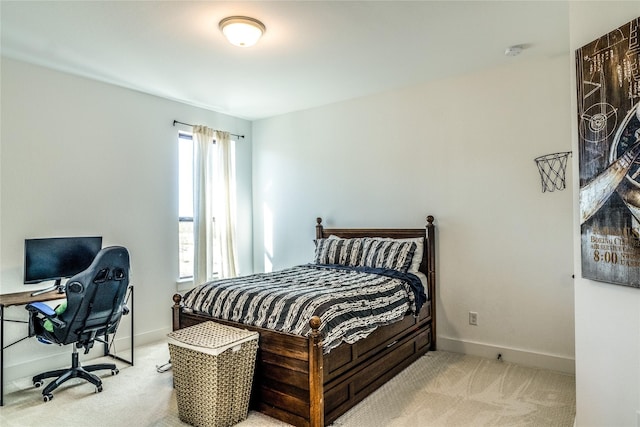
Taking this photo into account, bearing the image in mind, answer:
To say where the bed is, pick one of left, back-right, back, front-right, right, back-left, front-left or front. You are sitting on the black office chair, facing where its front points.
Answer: back

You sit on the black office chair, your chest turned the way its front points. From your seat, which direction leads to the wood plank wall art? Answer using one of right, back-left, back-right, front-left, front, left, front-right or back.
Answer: back

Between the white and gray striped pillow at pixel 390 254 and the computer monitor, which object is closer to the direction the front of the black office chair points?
the computer monitor

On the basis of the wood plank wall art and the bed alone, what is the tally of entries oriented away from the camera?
0

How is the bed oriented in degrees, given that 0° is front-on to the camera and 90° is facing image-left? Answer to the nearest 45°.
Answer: approximately 45°

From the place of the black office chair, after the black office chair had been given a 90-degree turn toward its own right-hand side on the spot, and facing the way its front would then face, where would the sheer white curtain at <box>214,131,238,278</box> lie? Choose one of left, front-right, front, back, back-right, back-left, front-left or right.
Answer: front

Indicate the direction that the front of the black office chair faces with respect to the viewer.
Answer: facing away from the viewer and to the left of the viewer

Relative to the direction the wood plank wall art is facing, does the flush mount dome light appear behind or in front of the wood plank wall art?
in front

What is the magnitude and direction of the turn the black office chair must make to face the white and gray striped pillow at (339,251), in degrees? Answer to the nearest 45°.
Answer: approximately 135° to its right

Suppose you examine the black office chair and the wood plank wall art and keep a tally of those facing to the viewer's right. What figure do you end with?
0

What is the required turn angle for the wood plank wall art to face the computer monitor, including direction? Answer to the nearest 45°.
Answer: approximately 45° to its right

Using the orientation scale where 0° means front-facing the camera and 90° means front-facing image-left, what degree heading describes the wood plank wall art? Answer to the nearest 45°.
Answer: approximately 45°
